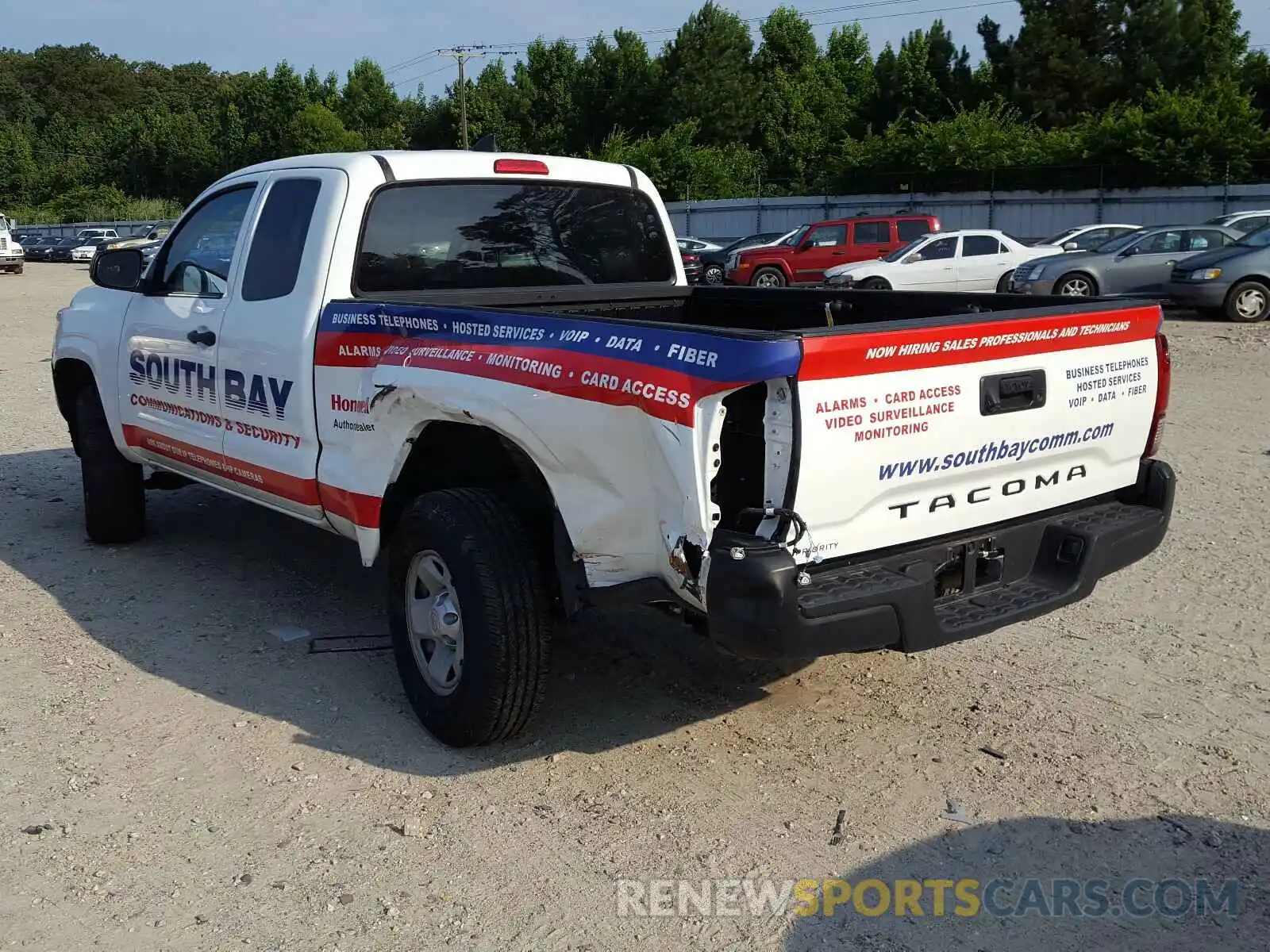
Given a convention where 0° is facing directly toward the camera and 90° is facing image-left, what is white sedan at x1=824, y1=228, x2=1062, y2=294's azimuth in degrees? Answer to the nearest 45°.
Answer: approximately 90°

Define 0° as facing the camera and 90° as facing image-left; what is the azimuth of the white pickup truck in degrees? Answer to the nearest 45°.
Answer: approximately 135°

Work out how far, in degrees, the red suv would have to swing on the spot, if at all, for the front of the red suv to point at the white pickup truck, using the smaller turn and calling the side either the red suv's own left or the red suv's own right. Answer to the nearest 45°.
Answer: approximately 90° to the red suv's own left

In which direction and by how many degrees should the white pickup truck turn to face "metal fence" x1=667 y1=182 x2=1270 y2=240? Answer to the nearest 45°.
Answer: approximately 45° to its right

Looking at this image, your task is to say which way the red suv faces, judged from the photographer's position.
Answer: facing to the left of the viewer

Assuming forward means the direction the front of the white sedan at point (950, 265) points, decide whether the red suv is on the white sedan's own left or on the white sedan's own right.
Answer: on the white sedan's own right

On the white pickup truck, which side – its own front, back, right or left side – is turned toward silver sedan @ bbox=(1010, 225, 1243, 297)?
right

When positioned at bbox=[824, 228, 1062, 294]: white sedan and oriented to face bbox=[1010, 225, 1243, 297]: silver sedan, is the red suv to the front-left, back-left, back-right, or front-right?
back-left

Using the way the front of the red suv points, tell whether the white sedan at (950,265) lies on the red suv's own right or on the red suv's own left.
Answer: on the red suv's own left

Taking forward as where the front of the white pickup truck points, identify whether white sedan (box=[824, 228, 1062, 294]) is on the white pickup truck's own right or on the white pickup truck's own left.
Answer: on the white pickup truck's own right

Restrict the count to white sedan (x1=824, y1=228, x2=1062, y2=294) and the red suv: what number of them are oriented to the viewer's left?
2
